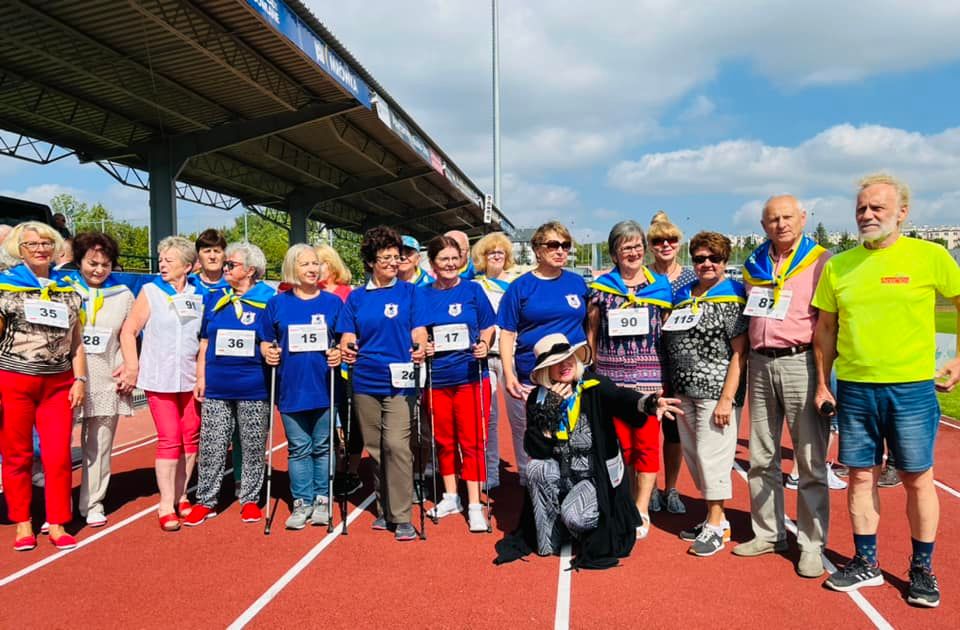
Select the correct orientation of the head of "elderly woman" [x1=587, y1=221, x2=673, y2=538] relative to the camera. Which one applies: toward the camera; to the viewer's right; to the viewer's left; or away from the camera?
toward the camera

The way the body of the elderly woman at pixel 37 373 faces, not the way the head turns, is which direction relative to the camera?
toward the camera

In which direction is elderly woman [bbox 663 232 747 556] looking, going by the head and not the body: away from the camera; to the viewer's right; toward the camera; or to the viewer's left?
toward the camera

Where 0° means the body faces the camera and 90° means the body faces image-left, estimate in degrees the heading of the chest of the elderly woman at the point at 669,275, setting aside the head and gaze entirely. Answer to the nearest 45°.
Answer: approximately 0°

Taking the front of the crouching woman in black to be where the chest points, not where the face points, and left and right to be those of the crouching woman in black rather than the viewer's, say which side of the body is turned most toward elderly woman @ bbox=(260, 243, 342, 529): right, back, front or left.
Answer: right

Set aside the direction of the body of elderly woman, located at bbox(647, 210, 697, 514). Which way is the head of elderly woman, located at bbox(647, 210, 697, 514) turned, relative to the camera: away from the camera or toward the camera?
toward the camera

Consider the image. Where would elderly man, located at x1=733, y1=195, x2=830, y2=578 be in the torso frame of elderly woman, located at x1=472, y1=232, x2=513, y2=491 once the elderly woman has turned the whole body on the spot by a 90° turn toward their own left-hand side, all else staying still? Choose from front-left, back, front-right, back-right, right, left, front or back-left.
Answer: front-right

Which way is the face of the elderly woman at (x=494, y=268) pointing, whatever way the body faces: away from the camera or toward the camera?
toward the camera

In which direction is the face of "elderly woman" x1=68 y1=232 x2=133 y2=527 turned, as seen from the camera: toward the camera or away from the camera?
toward the camera

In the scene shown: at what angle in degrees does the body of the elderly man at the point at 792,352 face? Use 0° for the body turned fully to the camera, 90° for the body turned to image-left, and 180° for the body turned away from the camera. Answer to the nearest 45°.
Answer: approximately 45°

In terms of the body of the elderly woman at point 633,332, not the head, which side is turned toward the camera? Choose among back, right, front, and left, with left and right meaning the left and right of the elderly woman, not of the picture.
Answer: front

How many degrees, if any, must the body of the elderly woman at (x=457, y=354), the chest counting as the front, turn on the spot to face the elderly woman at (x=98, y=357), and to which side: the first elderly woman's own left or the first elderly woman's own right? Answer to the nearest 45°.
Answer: approximately 90° to the first elderly woman's own right

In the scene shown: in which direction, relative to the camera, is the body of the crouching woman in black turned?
toward the camera
